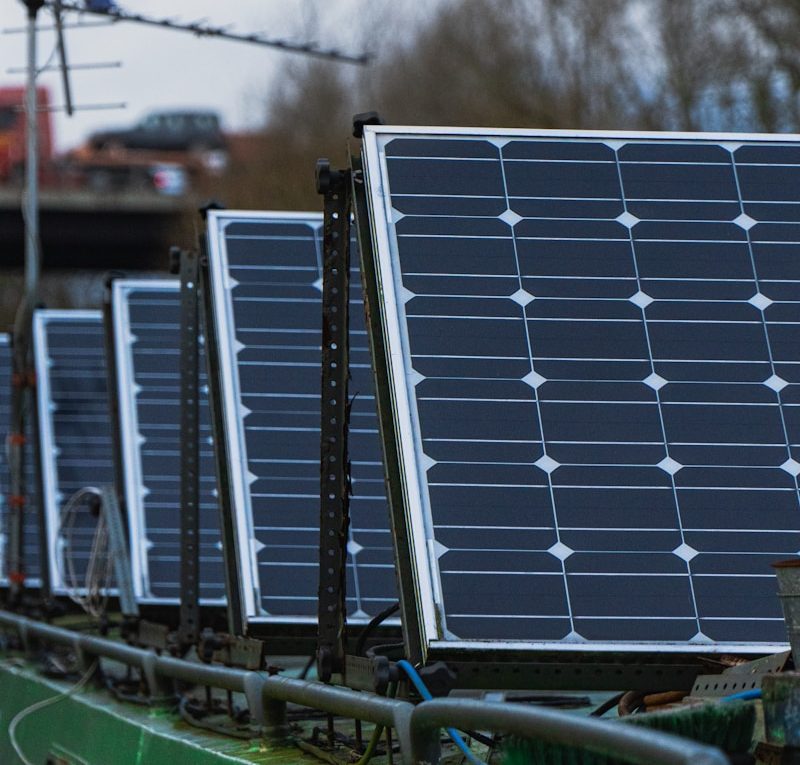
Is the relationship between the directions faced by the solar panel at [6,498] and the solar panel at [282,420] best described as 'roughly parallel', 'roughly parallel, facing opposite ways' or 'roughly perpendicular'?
roughly parallel

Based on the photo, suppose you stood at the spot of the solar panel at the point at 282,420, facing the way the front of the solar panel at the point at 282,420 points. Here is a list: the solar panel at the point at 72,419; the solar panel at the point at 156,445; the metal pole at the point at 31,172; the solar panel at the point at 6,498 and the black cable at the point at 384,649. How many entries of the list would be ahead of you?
1

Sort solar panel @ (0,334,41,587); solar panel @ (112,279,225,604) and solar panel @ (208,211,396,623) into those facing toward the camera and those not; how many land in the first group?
3

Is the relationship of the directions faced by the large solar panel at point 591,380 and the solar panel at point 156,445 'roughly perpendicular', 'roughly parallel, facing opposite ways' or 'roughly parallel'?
roughly parallel

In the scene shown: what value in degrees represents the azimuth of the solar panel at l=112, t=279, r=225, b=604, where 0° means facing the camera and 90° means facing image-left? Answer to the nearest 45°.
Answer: approximately 0°

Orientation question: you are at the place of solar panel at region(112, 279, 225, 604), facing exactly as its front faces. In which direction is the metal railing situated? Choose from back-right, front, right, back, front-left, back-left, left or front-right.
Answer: front

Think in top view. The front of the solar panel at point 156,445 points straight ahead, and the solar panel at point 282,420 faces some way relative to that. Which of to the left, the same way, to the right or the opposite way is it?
the same way

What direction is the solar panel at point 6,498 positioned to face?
toward the camera

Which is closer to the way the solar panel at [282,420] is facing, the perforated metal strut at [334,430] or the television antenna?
the perforated metal strut

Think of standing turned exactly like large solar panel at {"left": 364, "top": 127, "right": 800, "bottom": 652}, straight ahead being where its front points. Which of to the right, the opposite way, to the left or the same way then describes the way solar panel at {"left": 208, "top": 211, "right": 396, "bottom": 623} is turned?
the same way

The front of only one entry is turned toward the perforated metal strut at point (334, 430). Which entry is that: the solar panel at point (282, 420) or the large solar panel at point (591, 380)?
the solar panel

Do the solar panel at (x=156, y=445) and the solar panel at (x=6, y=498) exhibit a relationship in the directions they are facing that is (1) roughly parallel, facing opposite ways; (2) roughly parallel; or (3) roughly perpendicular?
roughly parallel
